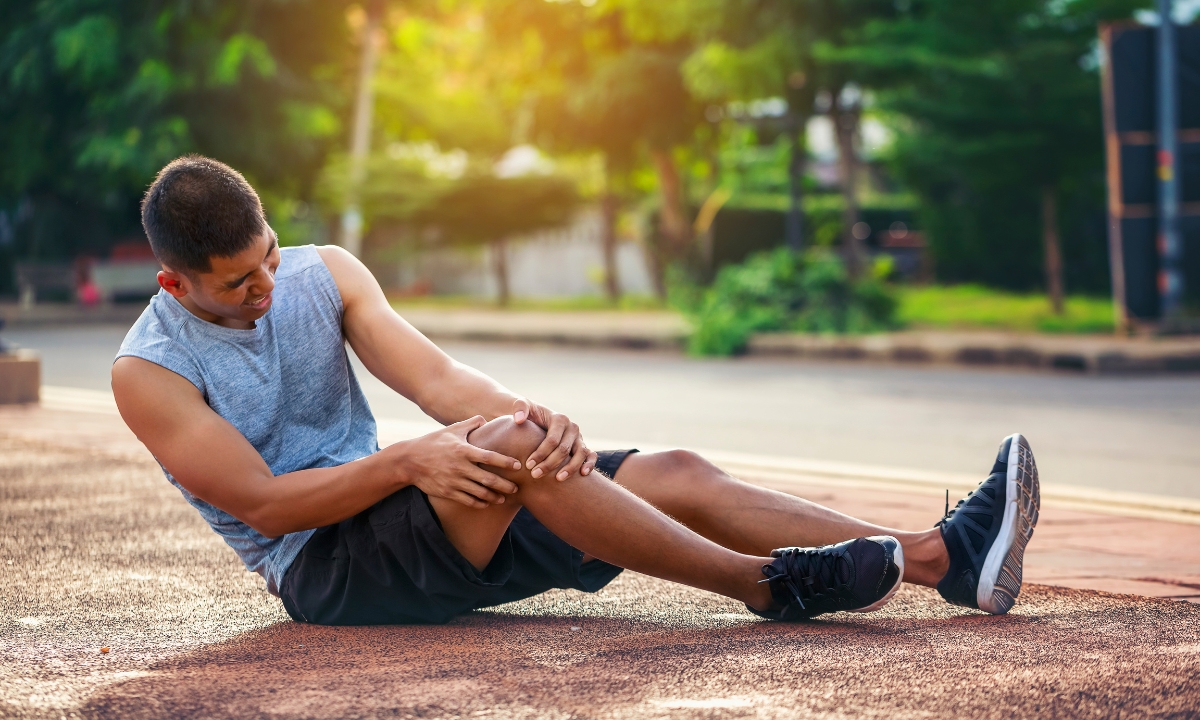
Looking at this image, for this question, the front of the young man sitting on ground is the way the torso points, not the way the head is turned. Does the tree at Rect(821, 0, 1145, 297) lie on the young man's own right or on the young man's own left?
on the young man's own left

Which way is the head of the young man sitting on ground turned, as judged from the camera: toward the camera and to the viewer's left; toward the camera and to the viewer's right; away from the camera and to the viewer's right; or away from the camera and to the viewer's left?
toward the camera and to the viewer's right

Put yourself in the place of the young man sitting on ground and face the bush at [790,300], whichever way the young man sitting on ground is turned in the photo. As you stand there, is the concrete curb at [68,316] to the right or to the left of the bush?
left

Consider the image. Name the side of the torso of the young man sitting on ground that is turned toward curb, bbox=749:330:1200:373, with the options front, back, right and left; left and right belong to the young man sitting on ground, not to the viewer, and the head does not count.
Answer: left

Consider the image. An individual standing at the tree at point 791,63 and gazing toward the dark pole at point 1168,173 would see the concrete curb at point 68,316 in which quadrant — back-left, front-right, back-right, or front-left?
back-right

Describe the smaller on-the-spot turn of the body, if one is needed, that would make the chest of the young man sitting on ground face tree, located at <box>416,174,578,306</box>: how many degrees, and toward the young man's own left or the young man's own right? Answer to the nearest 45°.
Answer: approximately 135° to the young man's own left

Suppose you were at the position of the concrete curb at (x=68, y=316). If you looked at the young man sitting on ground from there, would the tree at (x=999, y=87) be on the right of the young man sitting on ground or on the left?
left

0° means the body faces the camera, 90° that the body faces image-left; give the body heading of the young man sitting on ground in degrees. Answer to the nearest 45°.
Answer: approximately 315°

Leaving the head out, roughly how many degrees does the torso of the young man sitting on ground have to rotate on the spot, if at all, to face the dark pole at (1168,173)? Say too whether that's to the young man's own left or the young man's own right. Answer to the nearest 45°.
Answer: approximately 90° to the young man's own left
